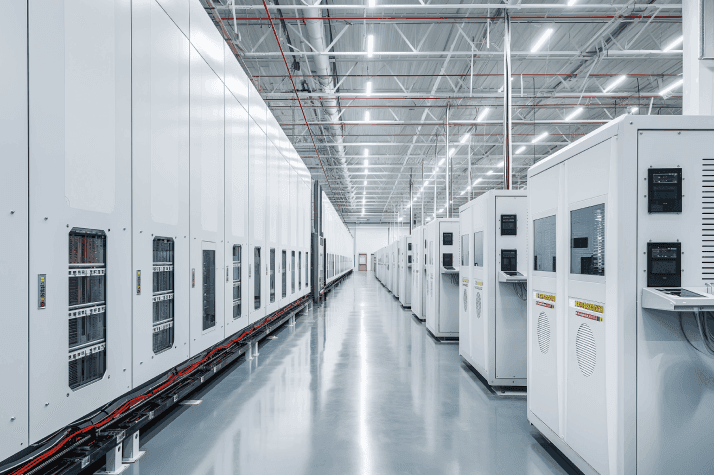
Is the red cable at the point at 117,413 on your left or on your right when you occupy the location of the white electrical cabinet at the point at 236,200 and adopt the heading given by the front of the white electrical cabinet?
on your right

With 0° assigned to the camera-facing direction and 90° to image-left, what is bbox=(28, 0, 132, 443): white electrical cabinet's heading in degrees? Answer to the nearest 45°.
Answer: approximately 315°

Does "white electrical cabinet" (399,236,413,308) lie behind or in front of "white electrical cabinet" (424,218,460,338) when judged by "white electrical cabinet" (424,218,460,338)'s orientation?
behind

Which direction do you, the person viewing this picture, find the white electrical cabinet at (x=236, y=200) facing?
facing to the right of the viewer

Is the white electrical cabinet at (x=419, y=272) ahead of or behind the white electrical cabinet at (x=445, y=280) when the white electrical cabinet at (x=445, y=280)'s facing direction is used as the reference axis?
behind

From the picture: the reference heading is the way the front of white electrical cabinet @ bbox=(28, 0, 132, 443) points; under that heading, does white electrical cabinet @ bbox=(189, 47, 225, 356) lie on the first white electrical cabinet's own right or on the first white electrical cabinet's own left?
on the first white electrical cabinet's own left

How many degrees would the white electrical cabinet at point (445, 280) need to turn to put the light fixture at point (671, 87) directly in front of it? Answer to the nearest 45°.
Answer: approximately 135° to its left

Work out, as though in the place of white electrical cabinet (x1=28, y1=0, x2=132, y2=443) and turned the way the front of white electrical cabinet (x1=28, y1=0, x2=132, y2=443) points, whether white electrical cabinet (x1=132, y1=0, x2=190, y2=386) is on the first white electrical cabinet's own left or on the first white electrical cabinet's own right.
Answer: on the first white electrical cabinet's own left

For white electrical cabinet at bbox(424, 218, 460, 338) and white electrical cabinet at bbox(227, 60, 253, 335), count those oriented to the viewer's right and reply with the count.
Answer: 1

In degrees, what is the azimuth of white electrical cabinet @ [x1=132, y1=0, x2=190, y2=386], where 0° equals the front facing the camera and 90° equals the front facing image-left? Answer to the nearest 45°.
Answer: approximately 315°

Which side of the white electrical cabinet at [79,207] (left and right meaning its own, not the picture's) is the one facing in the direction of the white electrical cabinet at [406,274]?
left
